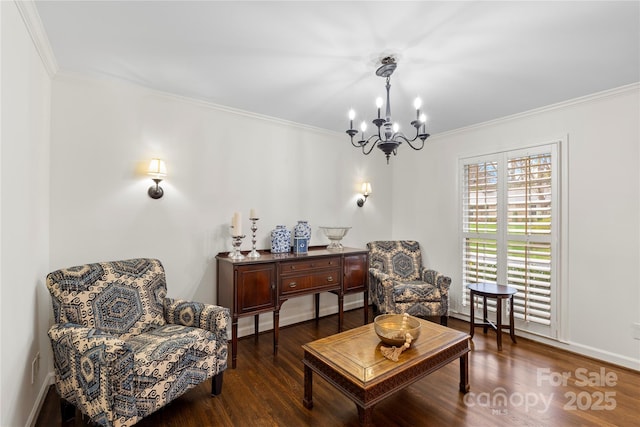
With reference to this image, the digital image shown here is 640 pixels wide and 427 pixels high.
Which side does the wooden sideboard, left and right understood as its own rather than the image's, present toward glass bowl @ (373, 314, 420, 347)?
front

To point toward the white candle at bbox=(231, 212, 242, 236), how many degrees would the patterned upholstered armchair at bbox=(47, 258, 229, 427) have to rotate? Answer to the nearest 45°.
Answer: approximately 90° to its left

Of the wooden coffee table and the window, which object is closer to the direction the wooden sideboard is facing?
the wooden coffee table

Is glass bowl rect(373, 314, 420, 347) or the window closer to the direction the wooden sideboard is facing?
the glass bowl

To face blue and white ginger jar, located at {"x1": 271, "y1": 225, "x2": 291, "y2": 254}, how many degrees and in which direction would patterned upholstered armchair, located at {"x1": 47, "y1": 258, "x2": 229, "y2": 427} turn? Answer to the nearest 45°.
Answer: approximately 90° to its left

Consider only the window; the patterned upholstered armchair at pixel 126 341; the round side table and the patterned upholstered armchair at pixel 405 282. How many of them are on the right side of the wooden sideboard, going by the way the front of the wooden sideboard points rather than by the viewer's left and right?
1

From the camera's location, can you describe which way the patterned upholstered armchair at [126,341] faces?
facing the viewer and to the right of the viewer

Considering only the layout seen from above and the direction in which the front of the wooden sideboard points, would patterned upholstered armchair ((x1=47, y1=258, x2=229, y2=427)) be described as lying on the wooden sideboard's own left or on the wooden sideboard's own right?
on the wooden sideboard's own right

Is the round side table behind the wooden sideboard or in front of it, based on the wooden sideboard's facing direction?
in front

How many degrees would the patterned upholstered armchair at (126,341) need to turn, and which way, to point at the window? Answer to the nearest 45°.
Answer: approximately 45° to its left

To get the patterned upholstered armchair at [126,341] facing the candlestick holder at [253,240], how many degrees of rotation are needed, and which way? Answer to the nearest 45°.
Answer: approximately 90° to its left

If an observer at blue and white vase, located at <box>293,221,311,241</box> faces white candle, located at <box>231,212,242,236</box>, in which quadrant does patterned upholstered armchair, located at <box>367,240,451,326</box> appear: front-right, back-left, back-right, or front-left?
back-left

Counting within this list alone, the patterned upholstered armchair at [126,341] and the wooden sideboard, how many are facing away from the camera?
0

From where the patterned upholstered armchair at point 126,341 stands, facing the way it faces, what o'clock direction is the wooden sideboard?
The wooden sideboard is roughly at 10 o'clock from the patterned upholstered armchair.

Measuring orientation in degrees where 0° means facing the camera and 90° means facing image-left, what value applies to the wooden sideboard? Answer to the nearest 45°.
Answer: approximately 315°
